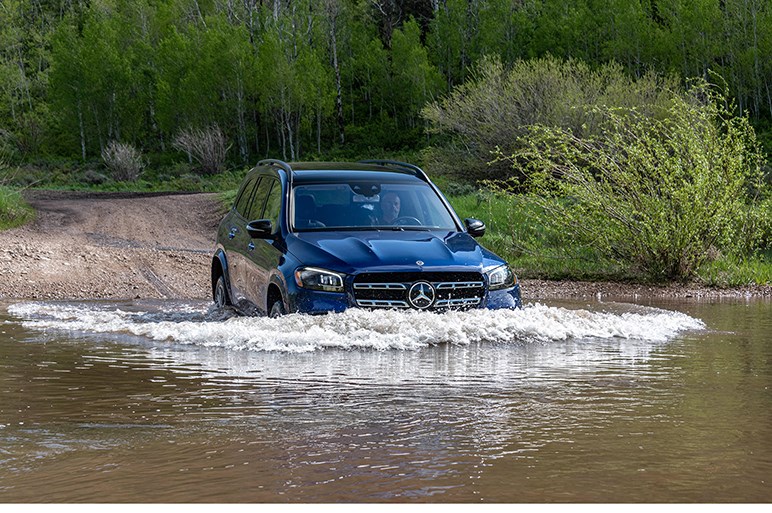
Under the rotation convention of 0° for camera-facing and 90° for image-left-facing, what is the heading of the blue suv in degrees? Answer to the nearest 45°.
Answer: approximately 315°

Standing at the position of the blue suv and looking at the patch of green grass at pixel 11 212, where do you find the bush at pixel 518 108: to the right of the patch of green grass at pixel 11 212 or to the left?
right

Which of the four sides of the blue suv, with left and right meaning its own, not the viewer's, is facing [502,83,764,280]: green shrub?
left

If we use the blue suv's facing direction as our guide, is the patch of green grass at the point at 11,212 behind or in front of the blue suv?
behind

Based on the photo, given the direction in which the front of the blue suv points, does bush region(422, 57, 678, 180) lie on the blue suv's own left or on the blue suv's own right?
on the blue suv's own left
